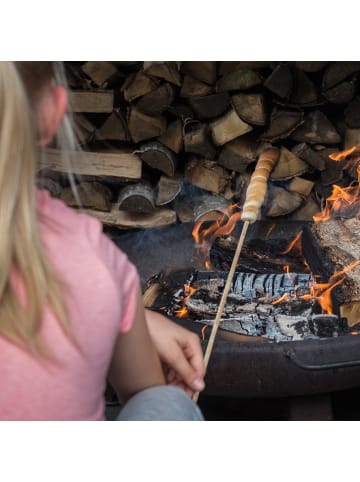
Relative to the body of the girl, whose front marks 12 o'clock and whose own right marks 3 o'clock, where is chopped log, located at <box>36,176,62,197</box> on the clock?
The chopped log is roughly at 12 o'clock from the girl.

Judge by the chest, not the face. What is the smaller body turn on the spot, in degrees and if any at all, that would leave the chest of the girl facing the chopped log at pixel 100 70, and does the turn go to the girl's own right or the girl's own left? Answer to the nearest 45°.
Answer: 0° — they already face it

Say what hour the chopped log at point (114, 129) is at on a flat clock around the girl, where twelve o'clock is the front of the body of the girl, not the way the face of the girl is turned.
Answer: The chopped log is roughly at 12 o'clock from the girl.

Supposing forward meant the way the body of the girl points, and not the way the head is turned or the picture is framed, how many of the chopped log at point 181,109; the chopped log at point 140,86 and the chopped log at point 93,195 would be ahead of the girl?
3

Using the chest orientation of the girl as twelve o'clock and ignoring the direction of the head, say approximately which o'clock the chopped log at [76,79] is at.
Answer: The chopped log is roughly at 12 o'clock from the girl.

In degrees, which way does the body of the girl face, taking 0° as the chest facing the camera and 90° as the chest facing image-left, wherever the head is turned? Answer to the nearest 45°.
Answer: approximately 180°

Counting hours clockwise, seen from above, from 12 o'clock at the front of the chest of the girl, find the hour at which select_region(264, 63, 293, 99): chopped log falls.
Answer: The chopped log is roughly at 1 o'clock from the girl.

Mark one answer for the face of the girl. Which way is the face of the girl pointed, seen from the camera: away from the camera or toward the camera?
away from the camera

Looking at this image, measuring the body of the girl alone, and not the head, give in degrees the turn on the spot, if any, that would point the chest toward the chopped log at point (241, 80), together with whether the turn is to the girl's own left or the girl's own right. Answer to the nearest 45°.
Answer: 0° — they already face it

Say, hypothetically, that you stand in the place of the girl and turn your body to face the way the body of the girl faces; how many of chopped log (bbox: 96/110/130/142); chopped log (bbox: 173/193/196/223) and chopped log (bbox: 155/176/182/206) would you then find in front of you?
3
